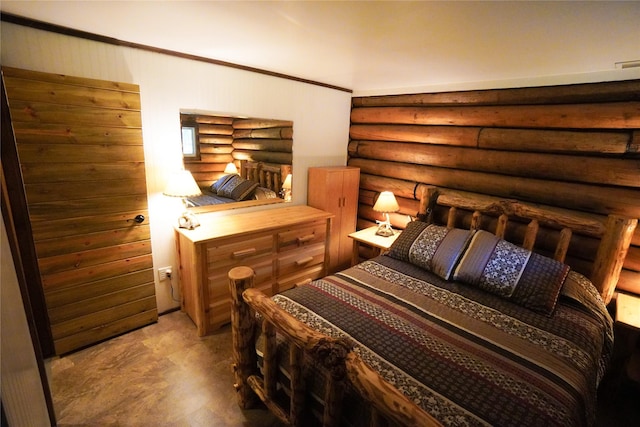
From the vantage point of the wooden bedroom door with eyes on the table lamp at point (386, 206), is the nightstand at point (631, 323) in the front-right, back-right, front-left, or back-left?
front-right

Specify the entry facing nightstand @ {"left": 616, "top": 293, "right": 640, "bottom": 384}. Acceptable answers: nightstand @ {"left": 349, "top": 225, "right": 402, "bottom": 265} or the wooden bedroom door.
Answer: the wooden bedroom door

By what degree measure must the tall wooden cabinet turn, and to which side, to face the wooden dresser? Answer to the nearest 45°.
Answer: approximately 90° to its right

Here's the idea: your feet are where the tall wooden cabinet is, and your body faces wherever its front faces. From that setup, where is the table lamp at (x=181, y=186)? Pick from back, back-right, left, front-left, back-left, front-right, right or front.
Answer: right

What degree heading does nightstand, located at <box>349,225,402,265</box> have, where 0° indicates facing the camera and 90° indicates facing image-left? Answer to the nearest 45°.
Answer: approximately 45°

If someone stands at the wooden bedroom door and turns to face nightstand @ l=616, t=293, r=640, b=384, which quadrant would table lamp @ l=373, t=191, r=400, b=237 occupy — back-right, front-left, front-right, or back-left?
front-left

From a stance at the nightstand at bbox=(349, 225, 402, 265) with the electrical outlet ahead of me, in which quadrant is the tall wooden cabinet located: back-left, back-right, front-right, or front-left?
front-right

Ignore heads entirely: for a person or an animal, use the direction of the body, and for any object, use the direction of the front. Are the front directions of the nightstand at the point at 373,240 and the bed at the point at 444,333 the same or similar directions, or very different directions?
same or similar directions

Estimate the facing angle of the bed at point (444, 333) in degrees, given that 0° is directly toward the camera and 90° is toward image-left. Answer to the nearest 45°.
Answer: approximately 45°

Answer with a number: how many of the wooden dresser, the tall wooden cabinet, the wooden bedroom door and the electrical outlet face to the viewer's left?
0

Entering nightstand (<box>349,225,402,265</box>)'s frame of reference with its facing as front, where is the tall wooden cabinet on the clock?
The tall wooden cabinet is roughly at 3 o'clock from the nightstand.

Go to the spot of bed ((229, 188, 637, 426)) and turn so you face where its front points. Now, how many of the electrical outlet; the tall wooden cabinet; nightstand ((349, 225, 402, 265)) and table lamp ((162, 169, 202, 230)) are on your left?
0

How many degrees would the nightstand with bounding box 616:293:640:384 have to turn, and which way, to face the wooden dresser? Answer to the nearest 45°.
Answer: approximately 90° to its right

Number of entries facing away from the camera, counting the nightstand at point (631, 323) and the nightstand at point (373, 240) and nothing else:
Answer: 0

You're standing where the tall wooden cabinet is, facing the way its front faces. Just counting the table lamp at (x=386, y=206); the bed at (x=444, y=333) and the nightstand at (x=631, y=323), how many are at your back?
0

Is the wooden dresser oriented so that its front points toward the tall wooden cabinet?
no

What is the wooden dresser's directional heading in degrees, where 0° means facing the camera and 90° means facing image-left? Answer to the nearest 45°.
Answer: approximately 315°

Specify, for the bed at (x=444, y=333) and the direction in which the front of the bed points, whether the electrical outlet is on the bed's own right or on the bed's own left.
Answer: on the bed's own right

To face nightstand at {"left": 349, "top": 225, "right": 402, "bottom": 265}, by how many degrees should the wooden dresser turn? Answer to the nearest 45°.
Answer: approximately 45° to its left

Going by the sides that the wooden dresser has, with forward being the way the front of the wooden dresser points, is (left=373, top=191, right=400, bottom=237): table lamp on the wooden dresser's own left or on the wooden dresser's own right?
on the wooden dresser's own left

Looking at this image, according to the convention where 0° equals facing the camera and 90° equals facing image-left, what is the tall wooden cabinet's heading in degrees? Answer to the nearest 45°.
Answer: approximately 315°

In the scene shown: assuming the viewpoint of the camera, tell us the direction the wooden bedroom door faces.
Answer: facing the viewer and to the right of the viewer
